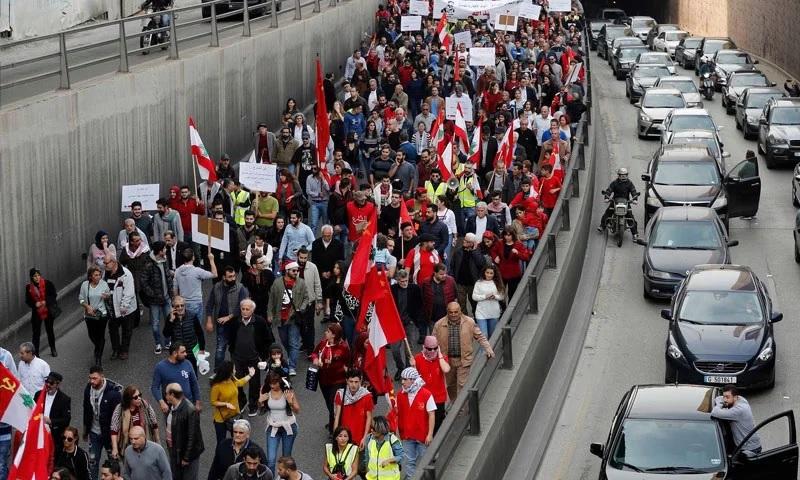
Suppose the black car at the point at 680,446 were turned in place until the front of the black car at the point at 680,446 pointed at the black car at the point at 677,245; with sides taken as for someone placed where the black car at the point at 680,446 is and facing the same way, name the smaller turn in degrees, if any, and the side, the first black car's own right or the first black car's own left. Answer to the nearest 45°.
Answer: approximately 180°

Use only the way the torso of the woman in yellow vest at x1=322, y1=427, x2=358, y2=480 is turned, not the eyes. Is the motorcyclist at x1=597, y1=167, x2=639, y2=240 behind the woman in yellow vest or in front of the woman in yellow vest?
behind

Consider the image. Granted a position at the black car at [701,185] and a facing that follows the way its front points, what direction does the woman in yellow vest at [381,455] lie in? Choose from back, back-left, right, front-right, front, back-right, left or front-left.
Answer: front

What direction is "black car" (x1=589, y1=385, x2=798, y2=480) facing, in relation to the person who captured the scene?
facing the viewer

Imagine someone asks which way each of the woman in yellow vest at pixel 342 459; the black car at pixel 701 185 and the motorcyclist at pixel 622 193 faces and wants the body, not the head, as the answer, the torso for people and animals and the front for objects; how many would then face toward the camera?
3

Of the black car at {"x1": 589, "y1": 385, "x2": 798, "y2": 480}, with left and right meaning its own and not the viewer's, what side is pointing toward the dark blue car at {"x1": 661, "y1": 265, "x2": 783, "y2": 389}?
back

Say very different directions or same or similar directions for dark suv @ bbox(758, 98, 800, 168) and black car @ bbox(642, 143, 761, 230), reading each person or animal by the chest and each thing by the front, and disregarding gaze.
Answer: same or similar directions

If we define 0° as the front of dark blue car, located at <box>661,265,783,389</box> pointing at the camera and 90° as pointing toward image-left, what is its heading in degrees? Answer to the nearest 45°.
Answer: approximately 0°

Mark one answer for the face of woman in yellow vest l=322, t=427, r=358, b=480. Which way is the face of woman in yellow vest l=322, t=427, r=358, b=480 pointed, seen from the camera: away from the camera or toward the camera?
toward the camera

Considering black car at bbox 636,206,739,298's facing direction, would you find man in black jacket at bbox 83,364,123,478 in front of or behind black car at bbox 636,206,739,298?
in front

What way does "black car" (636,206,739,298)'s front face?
toward the camera

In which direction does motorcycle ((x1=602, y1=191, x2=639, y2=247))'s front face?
toward the camera

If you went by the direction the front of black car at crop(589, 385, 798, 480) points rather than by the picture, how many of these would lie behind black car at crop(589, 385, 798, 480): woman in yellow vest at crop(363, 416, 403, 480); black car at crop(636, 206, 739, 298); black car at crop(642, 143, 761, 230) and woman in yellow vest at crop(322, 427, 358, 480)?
2

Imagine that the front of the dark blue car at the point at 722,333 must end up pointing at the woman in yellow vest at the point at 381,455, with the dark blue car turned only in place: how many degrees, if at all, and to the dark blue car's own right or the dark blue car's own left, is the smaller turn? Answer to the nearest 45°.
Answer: approximately 45° to the dark blue car's own right

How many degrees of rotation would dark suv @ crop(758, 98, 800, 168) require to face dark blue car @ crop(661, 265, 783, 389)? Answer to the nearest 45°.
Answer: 0° — it already faces it
